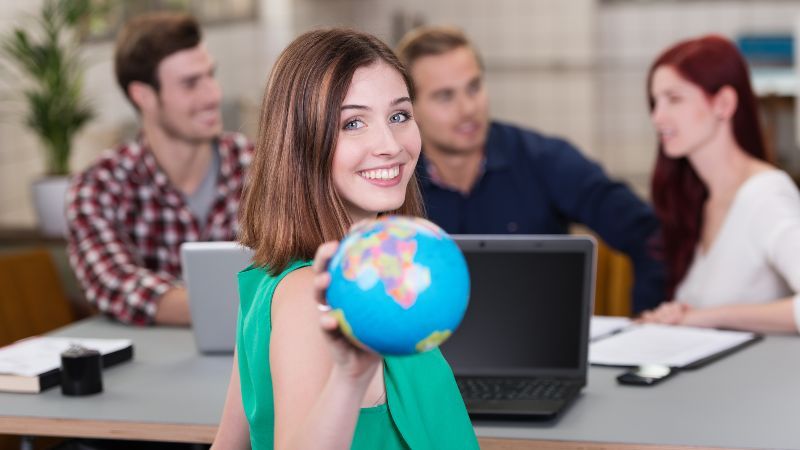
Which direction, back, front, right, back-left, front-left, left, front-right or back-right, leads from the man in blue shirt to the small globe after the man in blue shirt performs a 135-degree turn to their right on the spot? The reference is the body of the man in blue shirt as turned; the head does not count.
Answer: back-left

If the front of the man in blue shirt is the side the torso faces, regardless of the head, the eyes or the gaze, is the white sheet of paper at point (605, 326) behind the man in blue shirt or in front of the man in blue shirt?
in front

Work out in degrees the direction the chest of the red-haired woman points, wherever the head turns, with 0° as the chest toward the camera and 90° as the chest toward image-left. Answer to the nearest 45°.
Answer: approximately 45°

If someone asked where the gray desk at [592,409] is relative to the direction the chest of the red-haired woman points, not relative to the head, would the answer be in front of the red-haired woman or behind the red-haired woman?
in front

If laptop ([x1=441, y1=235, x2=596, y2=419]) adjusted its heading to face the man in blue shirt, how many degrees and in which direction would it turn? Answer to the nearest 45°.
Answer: approximately 180°

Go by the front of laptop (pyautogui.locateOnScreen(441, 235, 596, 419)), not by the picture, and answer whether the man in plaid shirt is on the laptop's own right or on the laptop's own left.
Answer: on the laptop's own right

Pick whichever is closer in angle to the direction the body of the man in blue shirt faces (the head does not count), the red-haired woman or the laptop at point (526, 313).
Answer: the laptop

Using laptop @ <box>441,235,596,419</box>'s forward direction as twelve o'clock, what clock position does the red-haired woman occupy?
The red-haired woman is roughly at 7 o'clock from the laptop.

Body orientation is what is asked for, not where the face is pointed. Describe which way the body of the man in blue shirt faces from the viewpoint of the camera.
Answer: toward the camera

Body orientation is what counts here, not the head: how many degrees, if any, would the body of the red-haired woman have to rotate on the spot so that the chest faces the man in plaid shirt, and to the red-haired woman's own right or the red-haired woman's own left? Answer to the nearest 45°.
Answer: approximately 45° to the red-haired woman's own right
